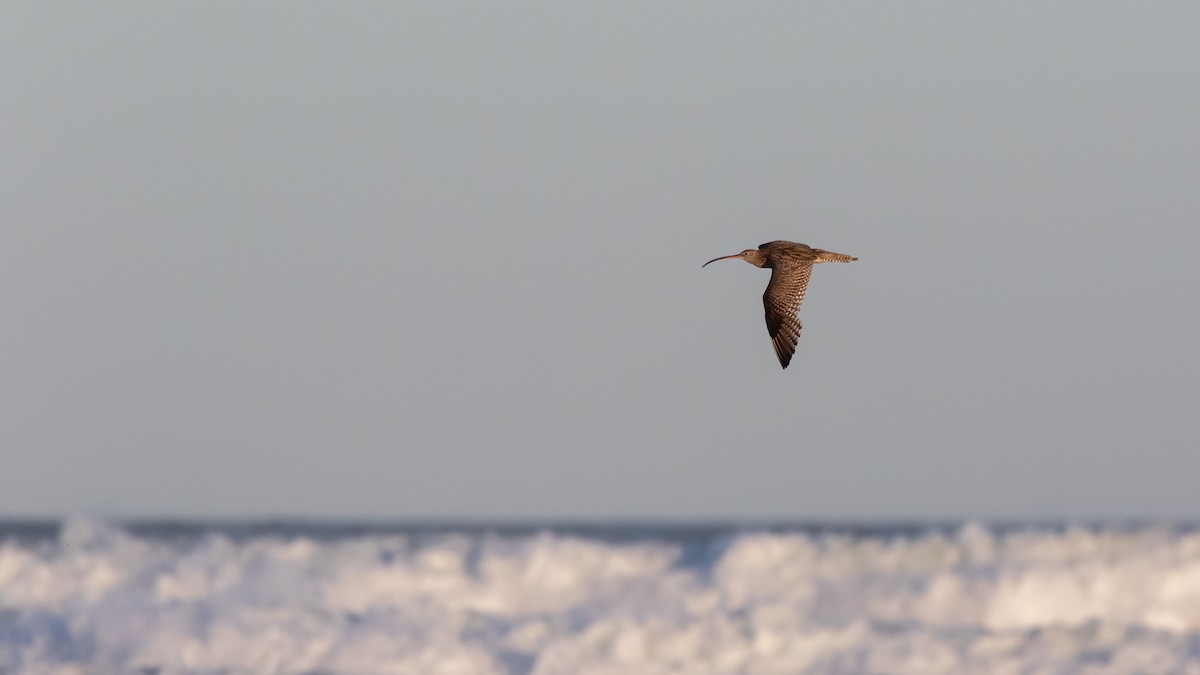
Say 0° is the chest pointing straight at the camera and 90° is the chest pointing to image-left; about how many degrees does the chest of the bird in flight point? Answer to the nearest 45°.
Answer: approximately 90°
